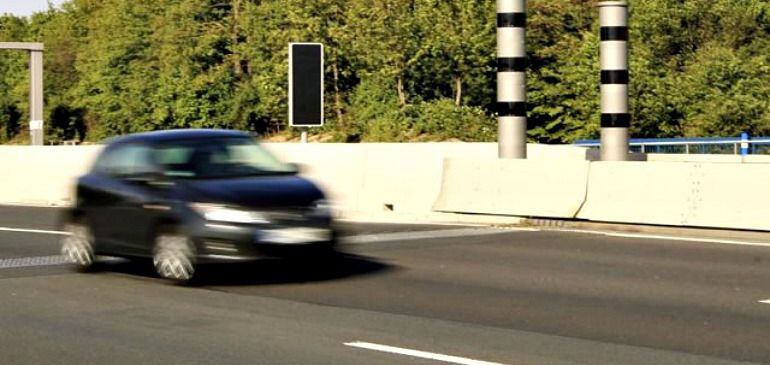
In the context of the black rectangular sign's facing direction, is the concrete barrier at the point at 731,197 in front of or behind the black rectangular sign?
in front

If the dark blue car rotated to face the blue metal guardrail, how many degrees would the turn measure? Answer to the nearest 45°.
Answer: approximately 90° to its left

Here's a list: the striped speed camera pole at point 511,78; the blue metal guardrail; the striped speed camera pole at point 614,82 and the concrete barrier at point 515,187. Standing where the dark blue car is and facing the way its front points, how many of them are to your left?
4

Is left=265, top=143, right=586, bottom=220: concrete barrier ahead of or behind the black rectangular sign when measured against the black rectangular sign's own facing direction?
ahead

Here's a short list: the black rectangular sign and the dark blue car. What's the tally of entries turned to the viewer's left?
0

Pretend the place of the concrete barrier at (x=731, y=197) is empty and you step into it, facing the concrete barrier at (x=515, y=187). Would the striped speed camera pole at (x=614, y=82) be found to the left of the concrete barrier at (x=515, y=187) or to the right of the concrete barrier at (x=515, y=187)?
right

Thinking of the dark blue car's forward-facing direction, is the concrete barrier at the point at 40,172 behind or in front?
behind

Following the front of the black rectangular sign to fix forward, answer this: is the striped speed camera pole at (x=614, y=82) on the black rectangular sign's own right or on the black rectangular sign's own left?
on the black rectangular sign's own left

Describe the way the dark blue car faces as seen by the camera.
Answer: facing the viewer and to the right of the viewer

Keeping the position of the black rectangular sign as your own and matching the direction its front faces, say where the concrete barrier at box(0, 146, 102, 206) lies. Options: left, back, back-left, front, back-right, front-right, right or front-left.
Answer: back-right

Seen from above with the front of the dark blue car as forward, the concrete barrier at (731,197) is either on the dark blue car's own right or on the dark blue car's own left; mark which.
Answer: on the dark blue car's own left

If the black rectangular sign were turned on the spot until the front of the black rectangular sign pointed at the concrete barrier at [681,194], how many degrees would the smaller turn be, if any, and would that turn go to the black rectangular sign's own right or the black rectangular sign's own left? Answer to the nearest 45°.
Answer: approximately 45° to the black rectangular sign's own left

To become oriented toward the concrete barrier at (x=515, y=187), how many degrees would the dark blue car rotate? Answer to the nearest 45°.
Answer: approximately 90° to its left

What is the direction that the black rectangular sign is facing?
toward the camera
